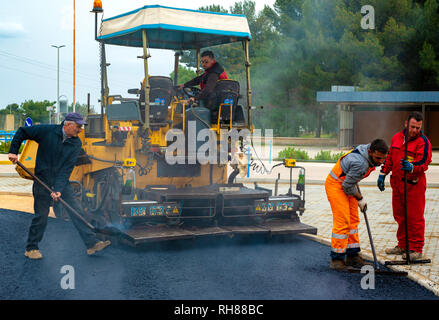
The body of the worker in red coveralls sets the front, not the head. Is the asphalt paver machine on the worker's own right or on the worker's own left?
on the worker's own right

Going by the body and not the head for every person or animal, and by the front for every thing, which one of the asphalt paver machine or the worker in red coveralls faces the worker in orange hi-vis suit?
the worker in red coveralls

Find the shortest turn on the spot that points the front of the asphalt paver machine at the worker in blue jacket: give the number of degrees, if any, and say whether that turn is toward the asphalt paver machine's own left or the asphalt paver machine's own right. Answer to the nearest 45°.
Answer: approximately 90° to the asphalt paver machine's own left

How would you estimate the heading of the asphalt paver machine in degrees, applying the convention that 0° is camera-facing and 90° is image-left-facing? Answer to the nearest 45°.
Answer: approximately 135°

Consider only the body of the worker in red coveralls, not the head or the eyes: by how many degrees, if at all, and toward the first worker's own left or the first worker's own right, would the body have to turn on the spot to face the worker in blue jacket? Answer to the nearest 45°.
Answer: approximately 45° to the first worker's own right

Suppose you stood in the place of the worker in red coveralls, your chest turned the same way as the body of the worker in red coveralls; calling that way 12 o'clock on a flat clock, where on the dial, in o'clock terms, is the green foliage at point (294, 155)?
The green foliage is roughly at 4 o'clock from the worker in red coveralls.

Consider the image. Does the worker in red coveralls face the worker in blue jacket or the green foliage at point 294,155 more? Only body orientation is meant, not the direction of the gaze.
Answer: the worker in blue jacket

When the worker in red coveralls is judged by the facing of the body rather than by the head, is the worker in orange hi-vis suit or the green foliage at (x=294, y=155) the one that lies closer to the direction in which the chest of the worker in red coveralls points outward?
the worker in orange hi-vis suit

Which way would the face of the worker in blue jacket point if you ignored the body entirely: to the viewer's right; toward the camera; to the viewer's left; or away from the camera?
to the viewer's right

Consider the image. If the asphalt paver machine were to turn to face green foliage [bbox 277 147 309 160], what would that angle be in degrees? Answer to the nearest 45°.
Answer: approximately 45° to its right
